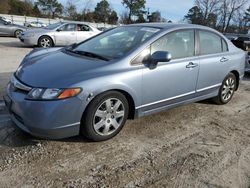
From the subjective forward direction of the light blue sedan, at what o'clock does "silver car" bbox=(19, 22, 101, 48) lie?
The silver car is roughly at 4 o'clock from the light blue sedan.
